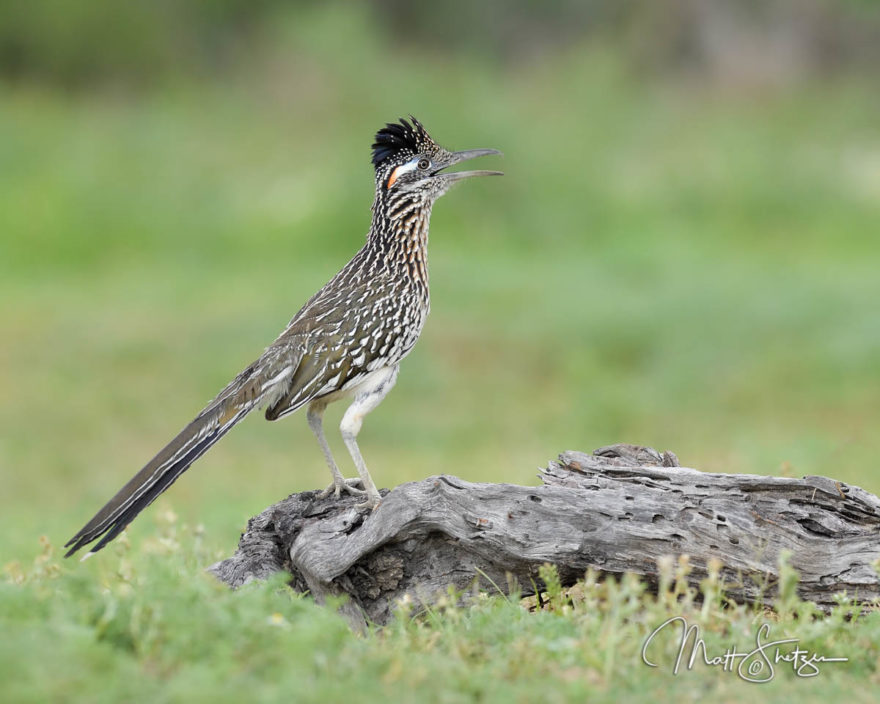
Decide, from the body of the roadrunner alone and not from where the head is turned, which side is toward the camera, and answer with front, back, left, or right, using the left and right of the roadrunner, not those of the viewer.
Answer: right
